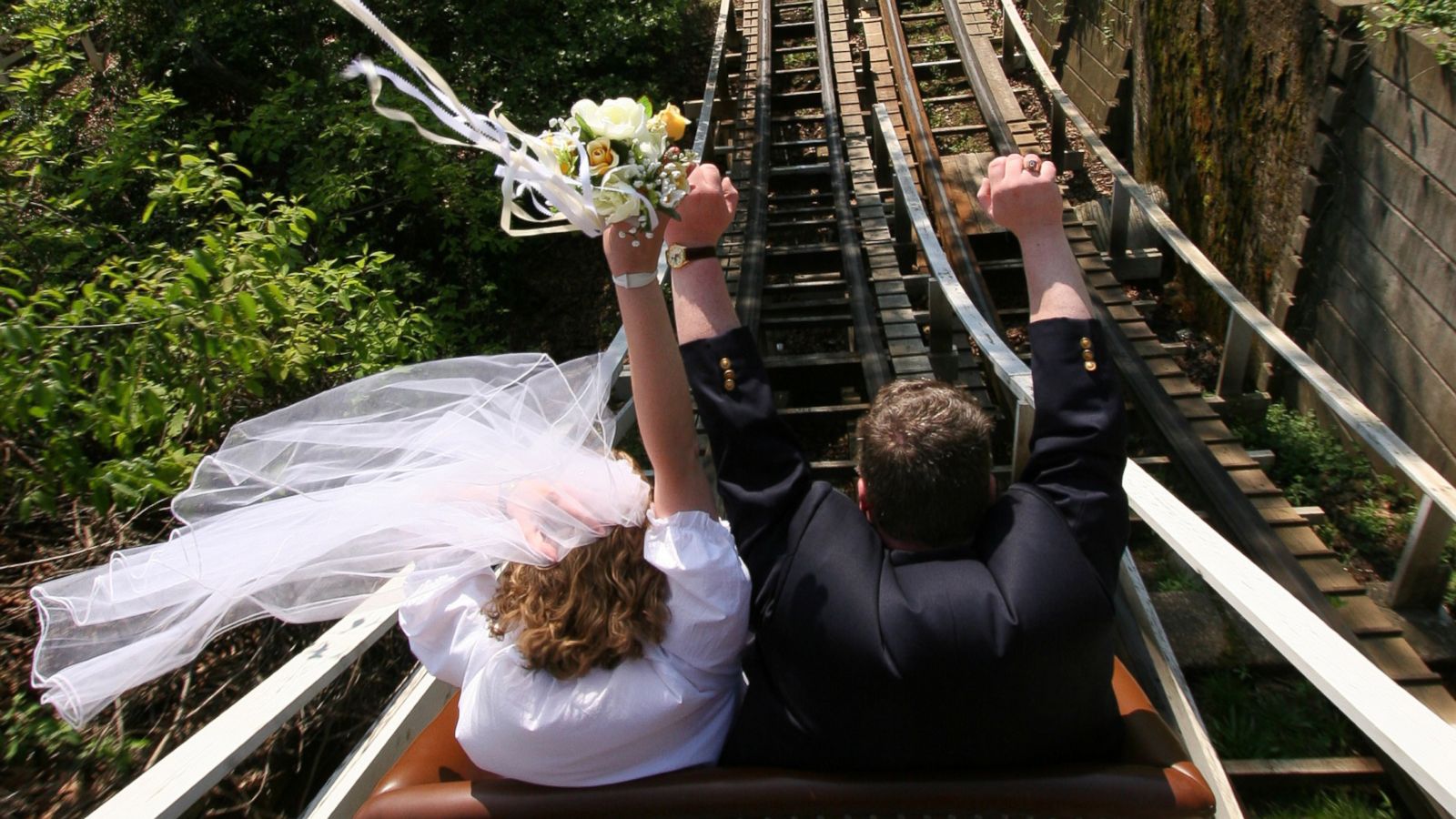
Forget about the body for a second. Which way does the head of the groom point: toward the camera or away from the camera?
away from the camera

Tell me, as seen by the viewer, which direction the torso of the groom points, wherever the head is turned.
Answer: away from the camera

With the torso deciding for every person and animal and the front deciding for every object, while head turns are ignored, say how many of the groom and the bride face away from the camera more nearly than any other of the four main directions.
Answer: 2

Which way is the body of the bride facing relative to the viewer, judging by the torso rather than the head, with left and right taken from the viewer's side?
facing away from the viewer

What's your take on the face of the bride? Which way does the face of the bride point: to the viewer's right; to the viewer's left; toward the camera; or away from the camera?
away from the camera

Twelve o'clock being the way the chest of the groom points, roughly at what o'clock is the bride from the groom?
The bride is roughly at 9 o'clock from the groom.
